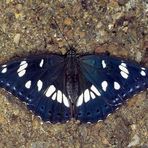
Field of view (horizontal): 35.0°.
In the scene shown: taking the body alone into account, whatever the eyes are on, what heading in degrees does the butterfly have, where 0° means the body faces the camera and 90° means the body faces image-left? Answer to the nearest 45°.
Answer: approximately 180°
